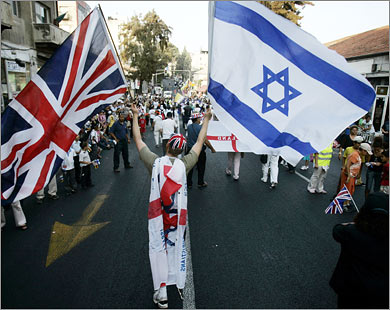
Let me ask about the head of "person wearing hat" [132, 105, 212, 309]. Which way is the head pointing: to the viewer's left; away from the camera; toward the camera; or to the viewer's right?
away from the camera

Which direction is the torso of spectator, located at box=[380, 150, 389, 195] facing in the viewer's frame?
to the viewer's left

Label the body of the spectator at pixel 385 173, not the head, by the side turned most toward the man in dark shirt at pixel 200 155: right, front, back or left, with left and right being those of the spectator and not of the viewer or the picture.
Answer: front

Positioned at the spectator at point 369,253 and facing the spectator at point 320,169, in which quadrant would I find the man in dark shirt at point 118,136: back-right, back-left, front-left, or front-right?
front-left

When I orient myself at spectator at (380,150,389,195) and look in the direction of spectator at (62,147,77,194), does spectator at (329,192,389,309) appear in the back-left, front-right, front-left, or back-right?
front-left

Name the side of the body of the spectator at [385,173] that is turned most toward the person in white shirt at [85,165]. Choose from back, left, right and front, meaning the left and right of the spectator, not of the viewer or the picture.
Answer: front

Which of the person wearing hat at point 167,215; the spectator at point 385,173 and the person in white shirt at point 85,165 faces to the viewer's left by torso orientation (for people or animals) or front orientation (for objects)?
the spectator

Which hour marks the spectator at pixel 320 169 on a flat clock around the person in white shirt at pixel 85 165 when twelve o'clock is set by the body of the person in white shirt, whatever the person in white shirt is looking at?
The spectator is roughly at 1 o'clock from the person in white shirt.

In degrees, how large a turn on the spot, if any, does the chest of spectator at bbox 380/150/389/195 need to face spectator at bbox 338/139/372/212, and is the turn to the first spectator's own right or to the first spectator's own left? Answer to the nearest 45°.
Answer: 0° — they already face them

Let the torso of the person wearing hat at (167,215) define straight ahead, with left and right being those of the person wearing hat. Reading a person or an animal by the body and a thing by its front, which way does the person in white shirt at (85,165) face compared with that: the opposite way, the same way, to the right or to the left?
to the right

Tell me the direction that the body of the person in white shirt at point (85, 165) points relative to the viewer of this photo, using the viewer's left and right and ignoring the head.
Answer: facing to the right of the viewer

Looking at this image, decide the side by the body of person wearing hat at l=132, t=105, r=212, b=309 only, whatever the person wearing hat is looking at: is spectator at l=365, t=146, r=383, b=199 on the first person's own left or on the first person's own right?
on the first person's own right

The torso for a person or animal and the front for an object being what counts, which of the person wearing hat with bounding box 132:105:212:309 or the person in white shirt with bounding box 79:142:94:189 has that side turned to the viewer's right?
the person in white shirt

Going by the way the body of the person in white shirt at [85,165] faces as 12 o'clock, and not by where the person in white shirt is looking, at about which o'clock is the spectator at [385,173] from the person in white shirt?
The spectator is roughly at 1 o'clock from the person in white shirt.

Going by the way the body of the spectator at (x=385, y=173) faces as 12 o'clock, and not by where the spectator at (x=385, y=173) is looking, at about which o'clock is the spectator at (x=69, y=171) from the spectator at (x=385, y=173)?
the spectator at (x=69, y=171) is roughly at 11 o'clock from the spectator at (x=385, y=173).

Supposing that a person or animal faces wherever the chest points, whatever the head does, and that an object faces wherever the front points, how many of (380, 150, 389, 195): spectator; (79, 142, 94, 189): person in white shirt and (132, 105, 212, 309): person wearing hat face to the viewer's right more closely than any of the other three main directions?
1

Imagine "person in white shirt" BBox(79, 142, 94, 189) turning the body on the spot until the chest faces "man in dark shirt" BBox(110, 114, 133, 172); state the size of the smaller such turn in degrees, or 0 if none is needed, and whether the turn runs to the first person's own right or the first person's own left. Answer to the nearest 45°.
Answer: approximately 45° to the first person's own left

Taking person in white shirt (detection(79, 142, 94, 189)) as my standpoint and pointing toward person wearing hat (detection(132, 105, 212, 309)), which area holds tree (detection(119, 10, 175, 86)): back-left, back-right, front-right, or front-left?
back-left

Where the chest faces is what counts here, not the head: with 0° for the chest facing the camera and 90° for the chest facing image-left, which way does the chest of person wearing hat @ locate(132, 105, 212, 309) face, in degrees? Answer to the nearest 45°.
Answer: approximately 180°
